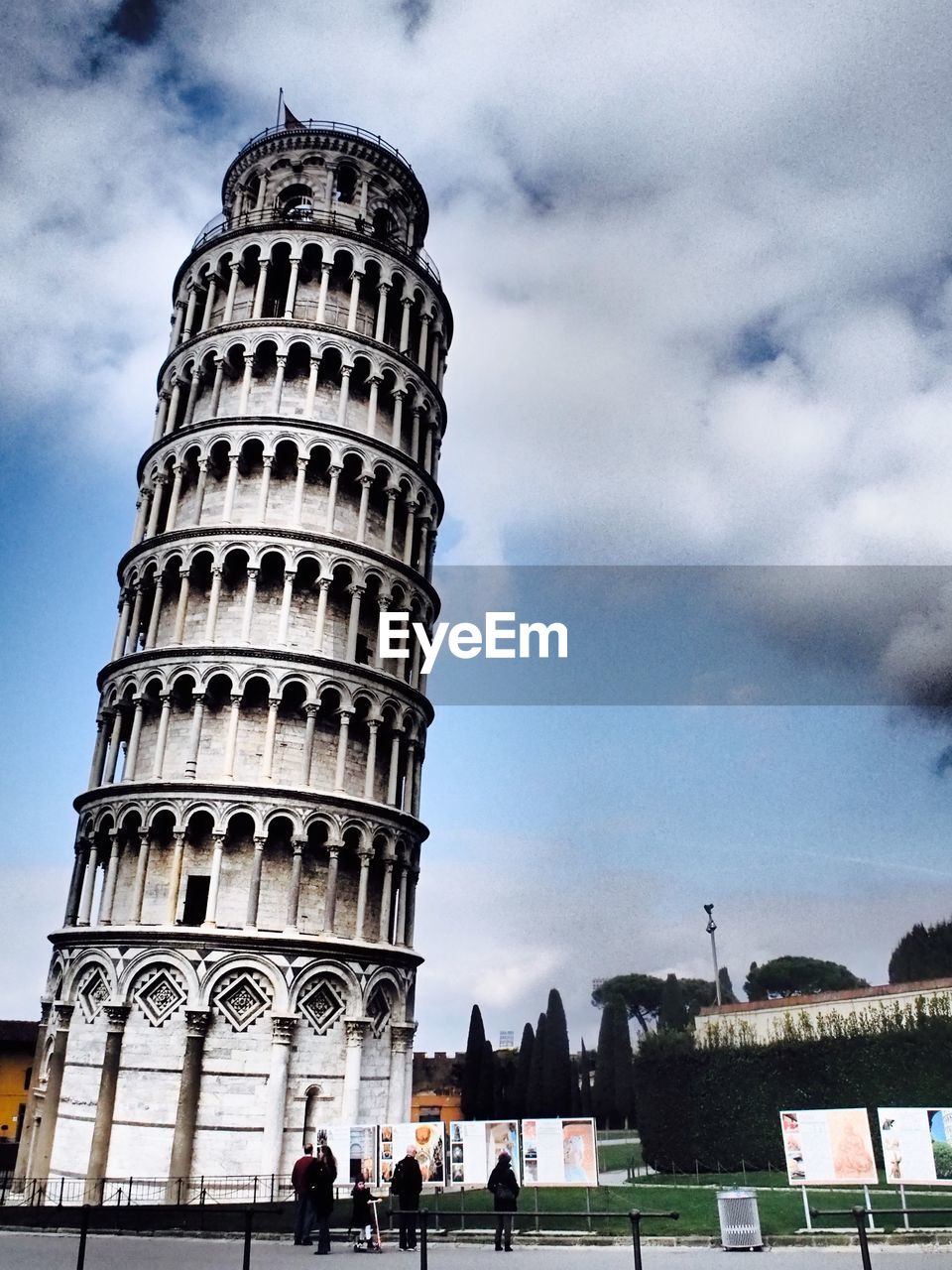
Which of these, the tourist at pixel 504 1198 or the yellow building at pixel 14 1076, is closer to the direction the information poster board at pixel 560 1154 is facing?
the tourist

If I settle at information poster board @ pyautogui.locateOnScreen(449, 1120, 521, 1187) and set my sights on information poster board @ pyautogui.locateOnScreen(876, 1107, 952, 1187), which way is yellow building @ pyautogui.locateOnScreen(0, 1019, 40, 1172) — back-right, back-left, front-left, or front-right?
back-left

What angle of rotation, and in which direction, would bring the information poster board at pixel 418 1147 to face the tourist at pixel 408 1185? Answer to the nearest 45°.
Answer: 0° — it already faces them

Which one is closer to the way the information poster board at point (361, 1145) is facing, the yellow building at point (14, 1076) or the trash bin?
the trash bin

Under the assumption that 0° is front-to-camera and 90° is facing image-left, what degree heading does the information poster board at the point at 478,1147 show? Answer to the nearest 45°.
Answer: approximately 0°

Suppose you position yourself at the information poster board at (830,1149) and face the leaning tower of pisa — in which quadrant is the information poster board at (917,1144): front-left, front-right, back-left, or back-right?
back-right

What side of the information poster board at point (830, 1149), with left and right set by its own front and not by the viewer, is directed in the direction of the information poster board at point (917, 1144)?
left

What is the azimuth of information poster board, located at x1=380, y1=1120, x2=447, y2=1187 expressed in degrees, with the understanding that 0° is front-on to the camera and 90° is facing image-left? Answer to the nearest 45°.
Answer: approximately 0°

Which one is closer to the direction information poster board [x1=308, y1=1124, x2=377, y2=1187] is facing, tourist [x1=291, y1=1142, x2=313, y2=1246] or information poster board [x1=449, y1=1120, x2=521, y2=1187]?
the tourist

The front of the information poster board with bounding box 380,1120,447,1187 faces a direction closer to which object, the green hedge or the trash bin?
the trash bin

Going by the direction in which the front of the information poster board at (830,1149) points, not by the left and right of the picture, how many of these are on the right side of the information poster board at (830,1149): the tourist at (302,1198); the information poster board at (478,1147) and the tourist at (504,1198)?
3
